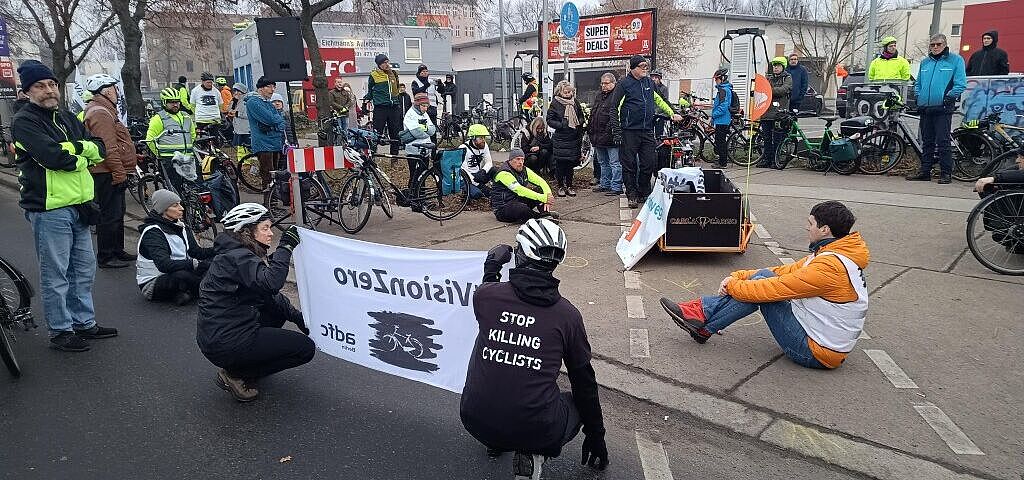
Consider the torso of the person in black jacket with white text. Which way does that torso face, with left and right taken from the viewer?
facing away from the viewer

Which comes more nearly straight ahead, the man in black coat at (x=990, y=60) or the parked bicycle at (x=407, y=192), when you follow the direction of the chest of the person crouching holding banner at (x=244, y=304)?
the man in black coat

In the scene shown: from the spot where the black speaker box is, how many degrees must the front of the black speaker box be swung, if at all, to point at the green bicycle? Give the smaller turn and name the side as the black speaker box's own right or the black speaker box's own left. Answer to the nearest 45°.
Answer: approximately 90° to the black speaker box's own left

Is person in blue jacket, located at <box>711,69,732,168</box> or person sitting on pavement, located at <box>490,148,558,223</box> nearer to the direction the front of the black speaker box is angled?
the person sitting on pavement

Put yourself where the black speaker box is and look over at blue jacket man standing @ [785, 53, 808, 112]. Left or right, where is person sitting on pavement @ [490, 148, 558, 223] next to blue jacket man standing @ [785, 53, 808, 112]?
right

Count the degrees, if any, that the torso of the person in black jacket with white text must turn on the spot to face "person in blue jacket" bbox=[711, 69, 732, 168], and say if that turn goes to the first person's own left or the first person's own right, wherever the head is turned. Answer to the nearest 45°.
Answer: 0° — they already face them

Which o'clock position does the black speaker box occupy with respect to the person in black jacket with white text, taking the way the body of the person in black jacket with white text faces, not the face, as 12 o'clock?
The black speaker box is roughly at 11 o'clock from the person in black jacket with white text.

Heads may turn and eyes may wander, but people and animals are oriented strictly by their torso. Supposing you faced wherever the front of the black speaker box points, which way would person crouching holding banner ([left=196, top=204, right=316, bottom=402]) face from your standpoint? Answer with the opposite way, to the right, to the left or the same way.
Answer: to the left

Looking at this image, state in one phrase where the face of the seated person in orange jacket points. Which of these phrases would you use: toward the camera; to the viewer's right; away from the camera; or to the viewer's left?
to the viewer's left

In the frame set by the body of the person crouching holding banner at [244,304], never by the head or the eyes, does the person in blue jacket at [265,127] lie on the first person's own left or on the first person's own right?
on the first person's own left

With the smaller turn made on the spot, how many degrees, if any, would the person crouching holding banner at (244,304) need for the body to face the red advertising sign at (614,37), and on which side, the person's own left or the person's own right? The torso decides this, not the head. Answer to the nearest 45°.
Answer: approximately 45° to the person's own left

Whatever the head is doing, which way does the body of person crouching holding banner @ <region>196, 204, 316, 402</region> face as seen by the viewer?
to the viewer's right
